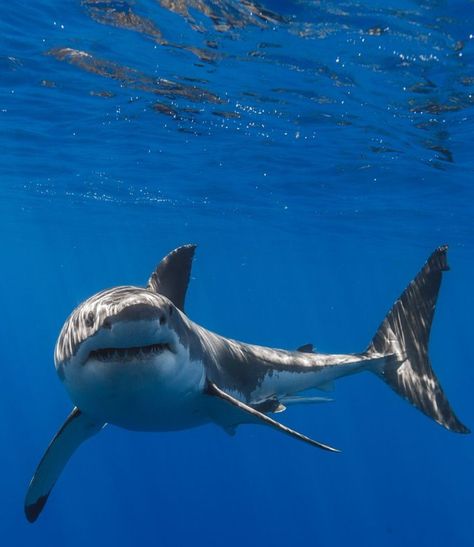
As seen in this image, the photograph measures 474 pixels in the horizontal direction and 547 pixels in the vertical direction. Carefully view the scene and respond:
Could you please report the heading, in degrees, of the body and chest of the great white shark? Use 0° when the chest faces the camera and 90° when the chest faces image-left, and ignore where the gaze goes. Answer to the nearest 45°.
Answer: approximately 45°
